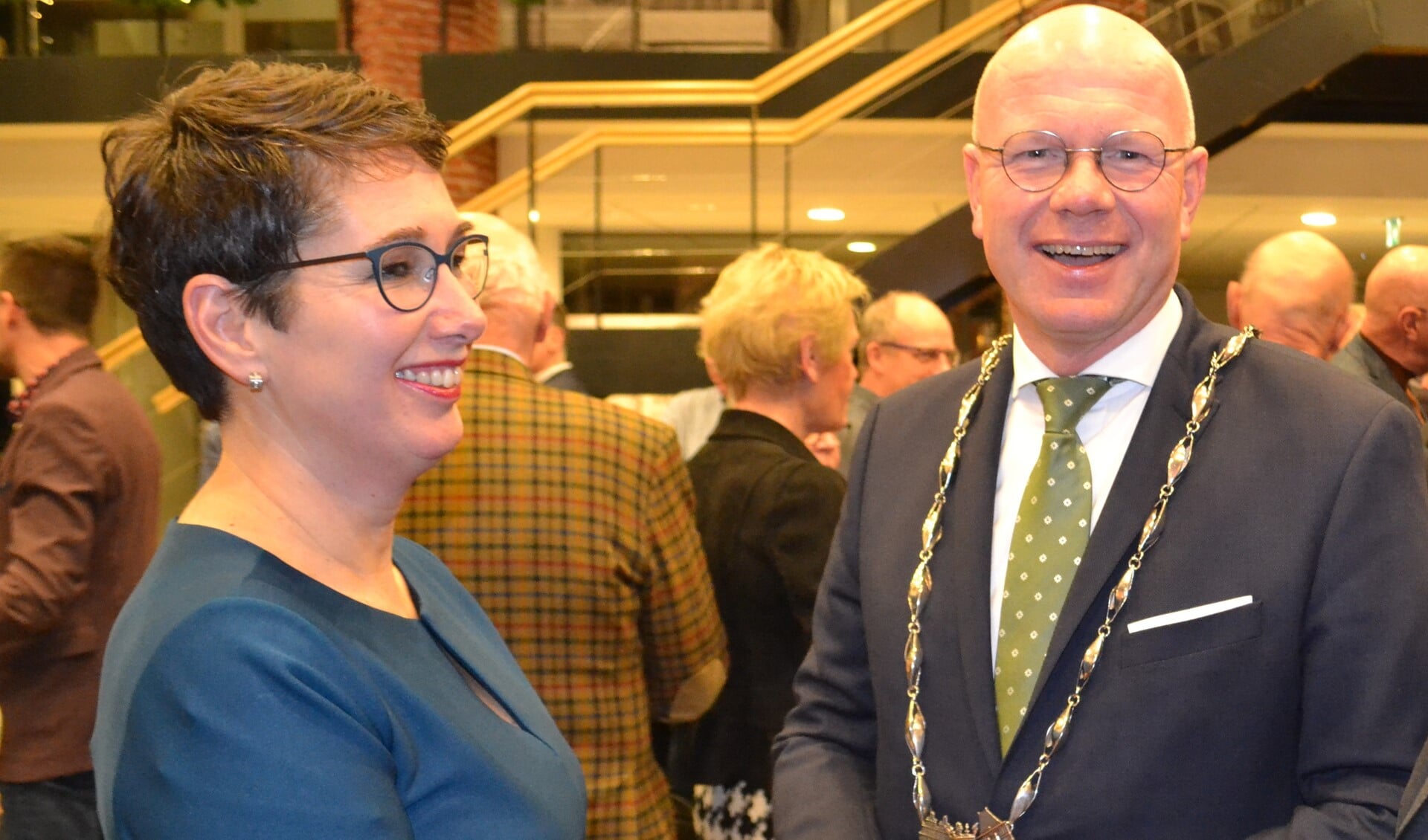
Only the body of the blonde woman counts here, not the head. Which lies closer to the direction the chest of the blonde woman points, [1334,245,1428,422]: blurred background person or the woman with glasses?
the blurred background person

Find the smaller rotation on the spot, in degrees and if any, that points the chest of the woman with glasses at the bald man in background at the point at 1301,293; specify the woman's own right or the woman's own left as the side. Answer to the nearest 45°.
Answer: approximately 90° to the woman's own left

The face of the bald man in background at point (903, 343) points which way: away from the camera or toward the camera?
toward the camera

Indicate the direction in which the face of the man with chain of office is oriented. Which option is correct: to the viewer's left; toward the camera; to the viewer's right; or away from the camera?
toward the camera

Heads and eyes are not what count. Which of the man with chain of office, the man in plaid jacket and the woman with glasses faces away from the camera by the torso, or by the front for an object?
the man in plaid jacket

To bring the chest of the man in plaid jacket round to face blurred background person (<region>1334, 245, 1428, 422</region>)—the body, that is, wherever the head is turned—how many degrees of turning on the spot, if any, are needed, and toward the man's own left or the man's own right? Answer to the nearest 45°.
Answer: approximately 45° to the man's own right

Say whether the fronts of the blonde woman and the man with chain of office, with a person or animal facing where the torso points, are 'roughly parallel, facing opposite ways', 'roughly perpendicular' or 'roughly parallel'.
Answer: roughly parallel, facing opposite ways

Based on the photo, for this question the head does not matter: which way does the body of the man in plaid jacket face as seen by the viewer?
away from the camera

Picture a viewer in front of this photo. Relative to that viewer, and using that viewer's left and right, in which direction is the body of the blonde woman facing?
facing away from the viewer and to the right of the viewer

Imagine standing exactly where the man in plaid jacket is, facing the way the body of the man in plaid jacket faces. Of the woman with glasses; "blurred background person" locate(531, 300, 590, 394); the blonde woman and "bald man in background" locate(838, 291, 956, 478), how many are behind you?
1
